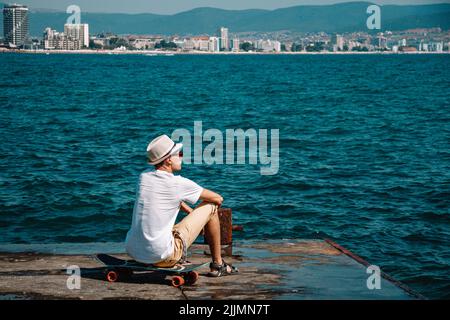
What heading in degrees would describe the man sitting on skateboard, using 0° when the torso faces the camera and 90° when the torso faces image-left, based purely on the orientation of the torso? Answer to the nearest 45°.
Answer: approximately 225°
